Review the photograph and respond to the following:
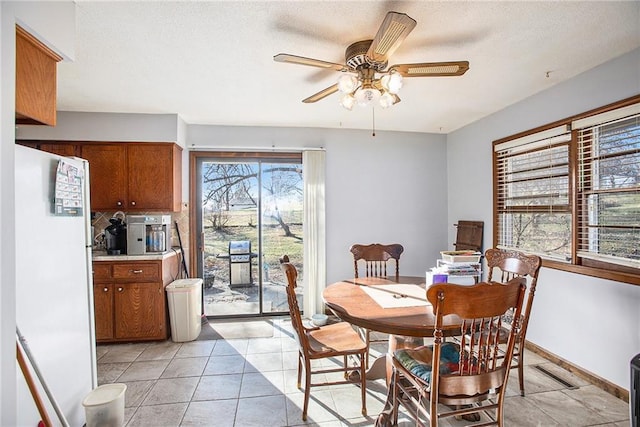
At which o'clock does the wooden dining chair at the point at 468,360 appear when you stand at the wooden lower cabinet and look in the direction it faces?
The wooden dining chair is roughly at 11 o'clock from the wooden lower cabinet.

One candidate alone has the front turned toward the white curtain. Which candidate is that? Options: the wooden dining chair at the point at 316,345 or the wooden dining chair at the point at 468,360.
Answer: the wooden dining chair at the point at 468,360

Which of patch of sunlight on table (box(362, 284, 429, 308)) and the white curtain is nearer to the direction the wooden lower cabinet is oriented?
the patch of sunlight on table

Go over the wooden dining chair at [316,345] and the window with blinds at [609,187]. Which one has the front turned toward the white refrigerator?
the window with blinds

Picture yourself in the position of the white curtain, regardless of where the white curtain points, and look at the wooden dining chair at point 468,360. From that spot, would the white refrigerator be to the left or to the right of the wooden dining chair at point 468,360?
right

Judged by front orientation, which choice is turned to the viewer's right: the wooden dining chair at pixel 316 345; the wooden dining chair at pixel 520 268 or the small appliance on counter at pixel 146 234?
the wooden dining chair at pixel 316 345

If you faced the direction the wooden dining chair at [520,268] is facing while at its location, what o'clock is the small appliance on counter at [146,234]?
The small appliance on counter is roughly at 1 o'clock from the wooden dining chair.

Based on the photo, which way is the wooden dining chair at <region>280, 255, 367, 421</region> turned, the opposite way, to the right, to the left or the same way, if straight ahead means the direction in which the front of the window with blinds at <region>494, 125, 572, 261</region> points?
the opposite way

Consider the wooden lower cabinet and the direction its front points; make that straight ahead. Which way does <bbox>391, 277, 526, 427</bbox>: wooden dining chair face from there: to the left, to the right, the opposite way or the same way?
the opposite way

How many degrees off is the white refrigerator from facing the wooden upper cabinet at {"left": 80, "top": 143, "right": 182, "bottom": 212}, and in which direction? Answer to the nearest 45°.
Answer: approximately 45° to its left

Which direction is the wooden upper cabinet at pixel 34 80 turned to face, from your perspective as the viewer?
facing away from the viewer and to the right of the viewer

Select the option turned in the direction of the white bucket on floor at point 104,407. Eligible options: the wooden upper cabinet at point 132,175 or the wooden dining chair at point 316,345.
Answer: the wooden upper cabinet

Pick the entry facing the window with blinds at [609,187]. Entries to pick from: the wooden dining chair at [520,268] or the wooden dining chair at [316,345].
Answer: the wooden dining chair at [316,345]
